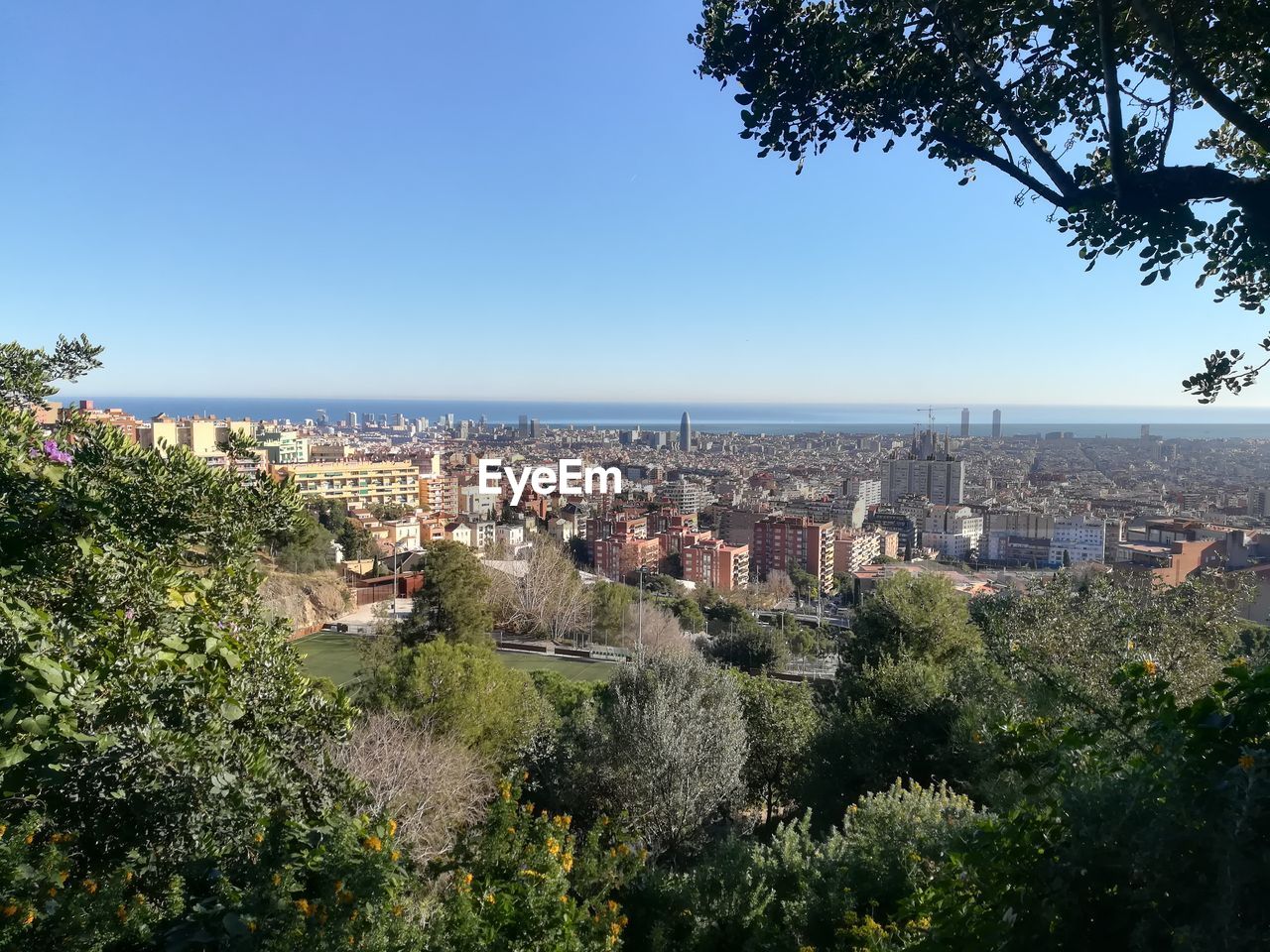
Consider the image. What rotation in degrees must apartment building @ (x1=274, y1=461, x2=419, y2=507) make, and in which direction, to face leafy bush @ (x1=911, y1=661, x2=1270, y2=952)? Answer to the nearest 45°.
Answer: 0° — it already faces it

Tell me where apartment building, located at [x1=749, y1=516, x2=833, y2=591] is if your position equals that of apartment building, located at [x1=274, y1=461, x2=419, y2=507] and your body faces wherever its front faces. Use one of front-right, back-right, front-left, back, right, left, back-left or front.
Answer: front-left

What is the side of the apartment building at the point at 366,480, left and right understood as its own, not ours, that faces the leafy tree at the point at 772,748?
front

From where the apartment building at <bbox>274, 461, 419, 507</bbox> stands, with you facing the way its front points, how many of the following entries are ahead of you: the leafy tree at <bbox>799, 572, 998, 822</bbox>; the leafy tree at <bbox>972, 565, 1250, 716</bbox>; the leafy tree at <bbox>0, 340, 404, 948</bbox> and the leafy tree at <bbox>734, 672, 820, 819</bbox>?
4

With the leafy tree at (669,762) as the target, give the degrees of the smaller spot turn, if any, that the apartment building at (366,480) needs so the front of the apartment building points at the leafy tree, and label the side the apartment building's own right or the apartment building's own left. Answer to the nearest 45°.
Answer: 0° — it already faces it

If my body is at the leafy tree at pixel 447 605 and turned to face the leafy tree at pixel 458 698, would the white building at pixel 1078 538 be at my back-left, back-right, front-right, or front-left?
back-left

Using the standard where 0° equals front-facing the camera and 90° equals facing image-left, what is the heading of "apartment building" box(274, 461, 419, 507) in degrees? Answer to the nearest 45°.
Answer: approximately 0°

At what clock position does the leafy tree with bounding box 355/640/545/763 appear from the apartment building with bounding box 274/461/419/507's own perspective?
The leafy tree is roughly at 12 o'clock from the apartment building.

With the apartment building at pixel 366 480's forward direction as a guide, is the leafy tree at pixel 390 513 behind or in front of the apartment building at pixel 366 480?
in front

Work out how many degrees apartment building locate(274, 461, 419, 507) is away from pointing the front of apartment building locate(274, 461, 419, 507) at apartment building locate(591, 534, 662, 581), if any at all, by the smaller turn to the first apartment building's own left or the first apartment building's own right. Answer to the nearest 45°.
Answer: approximately 45° to the first apartment building's own left
